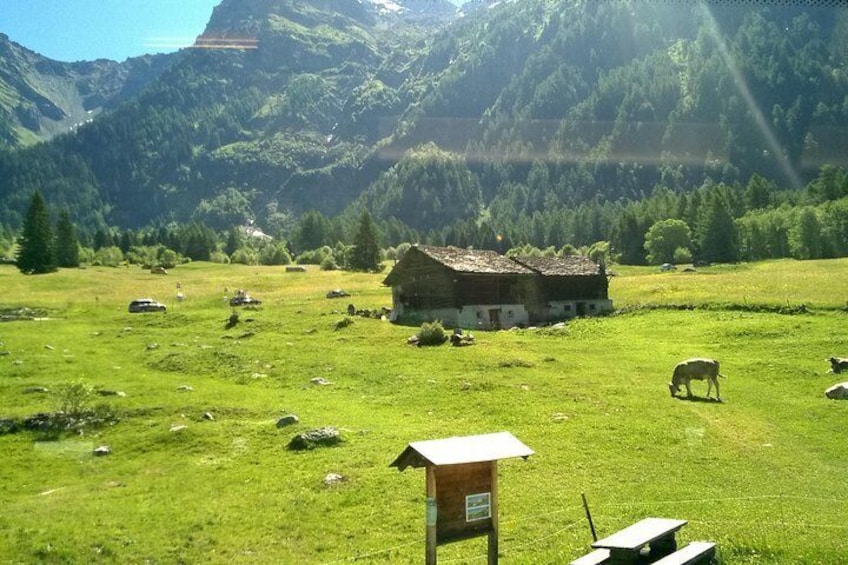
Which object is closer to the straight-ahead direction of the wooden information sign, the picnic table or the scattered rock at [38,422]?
the picnic table

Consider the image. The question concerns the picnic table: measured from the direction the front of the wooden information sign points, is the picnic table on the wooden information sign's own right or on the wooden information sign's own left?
on the wooden information sign's own left

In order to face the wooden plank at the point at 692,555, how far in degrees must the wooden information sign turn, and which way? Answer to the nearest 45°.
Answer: approximately 45° to its left

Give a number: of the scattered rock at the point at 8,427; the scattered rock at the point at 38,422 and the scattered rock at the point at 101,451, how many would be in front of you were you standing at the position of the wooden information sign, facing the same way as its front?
0

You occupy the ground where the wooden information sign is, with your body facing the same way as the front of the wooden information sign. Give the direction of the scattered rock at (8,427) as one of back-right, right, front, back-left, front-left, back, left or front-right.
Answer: back

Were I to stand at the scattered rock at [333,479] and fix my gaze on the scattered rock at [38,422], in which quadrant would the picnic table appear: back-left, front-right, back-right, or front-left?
back-left

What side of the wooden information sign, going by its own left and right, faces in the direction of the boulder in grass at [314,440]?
back

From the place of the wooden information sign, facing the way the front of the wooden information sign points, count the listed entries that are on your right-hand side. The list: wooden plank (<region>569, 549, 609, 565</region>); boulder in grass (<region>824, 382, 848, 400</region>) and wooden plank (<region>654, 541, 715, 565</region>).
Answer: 0

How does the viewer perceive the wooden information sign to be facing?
facing the viewer and to the right of the viewer

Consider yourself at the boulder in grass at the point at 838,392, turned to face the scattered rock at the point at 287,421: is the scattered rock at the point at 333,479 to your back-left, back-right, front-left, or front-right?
front-left

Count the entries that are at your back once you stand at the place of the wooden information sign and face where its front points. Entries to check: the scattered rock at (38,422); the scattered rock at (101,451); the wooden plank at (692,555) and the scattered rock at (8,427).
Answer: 3

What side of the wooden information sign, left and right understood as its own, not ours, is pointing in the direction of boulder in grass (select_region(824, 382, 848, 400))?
left

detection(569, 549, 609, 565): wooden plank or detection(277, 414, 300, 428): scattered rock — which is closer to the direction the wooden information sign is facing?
the wooden plank
